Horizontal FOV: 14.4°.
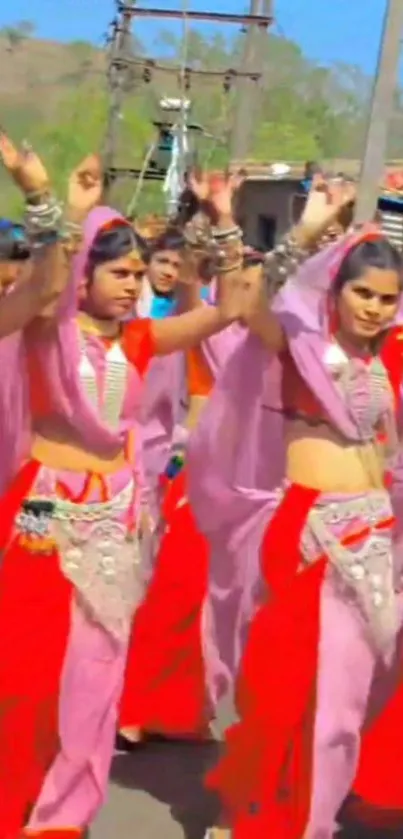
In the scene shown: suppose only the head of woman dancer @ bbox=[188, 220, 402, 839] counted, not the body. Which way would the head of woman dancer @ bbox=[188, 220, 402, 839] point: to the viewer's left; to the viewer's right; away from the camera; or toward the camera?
toward the camera

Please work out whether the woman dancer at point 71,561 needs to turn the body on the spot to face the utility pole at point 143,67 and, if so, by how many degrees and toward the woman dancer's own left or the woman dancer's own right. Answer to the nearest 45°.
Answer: approximately 135° to the woman dancer's own left

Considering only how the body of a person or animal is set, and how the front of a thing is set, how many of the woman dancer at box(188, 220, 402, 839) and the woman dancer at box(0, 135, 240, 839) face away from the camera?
0

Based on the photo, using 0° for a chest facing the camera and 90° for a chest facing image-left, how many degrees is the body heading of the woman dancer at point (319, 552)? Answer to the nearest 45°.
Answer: approximately 315°

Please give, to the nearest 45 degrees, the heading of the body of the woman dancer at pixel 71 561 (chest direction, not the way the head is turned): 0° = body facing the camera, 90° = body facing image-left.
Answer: approximately 315°

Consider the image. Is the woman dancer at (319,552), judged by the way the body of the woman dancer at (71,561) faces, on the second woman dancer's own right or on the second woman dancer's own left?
on the second woman dancer's own left

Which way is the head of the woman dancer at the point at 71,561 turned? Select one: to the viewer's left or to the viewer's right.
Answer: to the viewer's right

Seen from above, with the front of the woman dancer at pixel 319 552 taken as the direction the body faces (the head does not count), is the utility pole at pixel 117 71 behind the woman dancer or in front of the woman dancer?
behind

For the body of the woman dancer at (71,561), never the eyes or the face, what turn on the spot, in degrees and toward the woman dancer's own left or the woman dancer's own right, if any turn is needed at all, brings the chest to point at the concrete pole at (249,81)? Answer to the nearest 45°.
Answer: approximately 135° to the woman dancer's own left

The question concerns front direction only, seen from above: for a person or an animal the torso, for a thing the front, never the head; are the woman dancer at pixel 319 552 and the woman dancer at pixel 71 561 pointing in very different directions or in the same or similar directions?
same or similar directions

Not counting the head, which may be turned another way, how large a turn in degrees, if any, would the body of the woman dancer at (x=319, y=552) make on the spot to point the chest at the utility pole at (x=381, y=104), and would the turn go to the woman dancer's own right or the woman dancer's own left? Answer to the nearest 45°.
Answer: approximately 135° to the woman dancer's own left

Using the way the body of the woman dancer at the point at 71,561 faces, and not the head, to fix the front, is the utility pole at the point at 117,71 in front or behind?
behind
